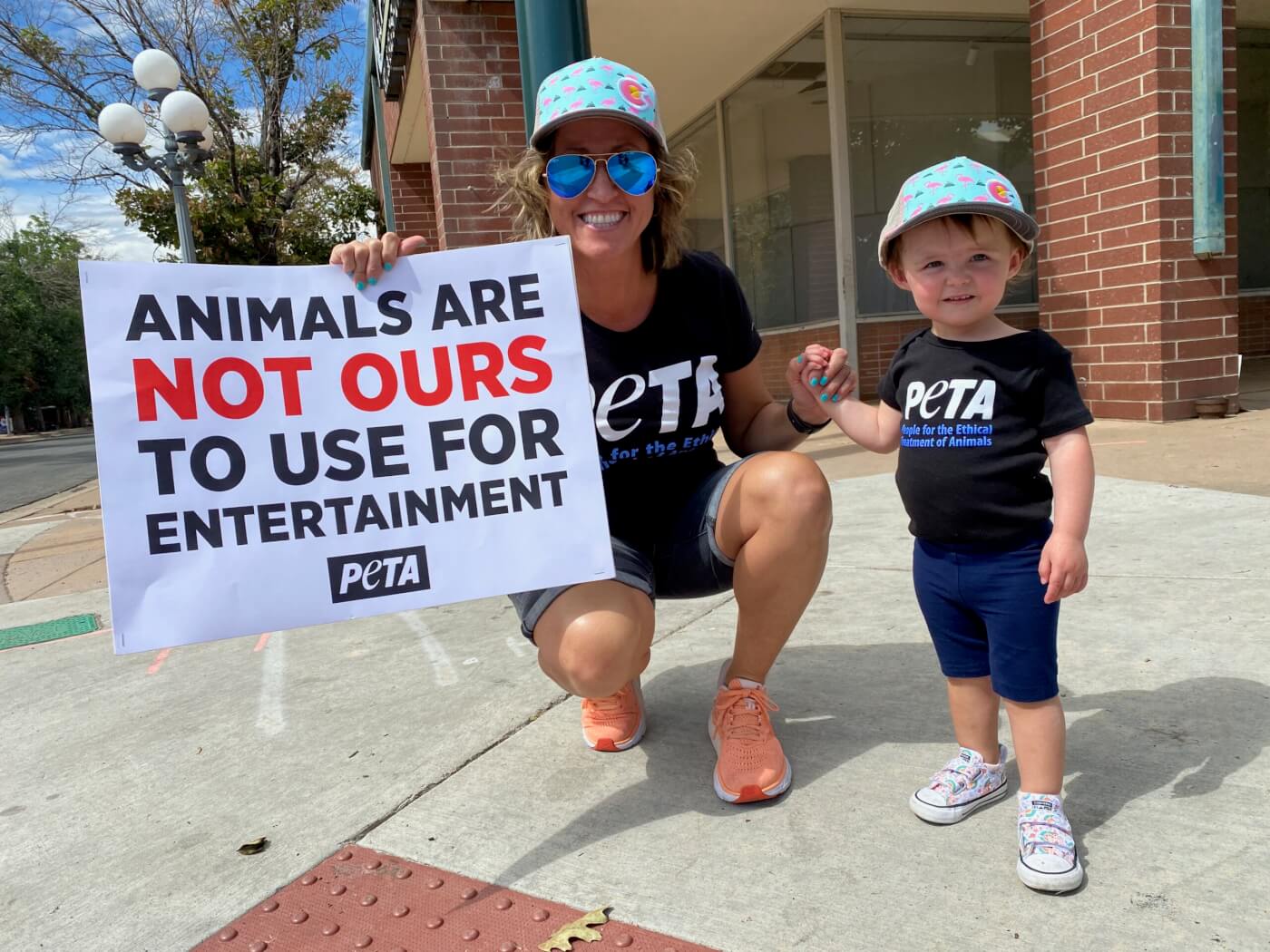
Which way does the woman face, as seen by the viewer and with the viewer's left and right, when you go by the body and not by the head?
facing the viewer

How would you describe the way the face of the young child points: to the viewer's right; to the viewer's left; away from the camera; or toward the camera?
toward the camera

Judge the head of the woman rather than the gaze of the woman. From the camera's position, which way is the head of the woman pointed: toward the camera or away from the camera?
toward the camera

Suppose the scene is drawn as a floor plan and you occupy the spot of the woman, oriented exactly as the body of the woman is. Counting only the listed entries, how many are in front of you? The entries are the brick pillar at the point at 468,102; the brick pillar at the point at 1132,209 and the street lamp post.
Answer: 0

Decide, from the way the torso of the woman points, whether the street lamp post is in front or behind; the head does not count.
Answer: behind

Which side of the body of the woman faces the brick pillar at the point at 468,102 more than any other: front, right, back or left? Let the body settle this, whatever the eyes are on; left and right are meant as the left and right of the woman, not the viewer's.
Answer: back

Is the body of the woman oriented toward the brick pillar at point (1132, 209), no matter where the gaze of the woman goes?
no

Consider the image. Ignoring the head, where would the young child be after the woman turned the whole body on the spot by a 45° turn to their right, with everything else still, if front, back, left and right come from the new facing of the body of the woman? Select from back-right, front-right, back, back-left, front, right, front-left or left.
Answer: left
